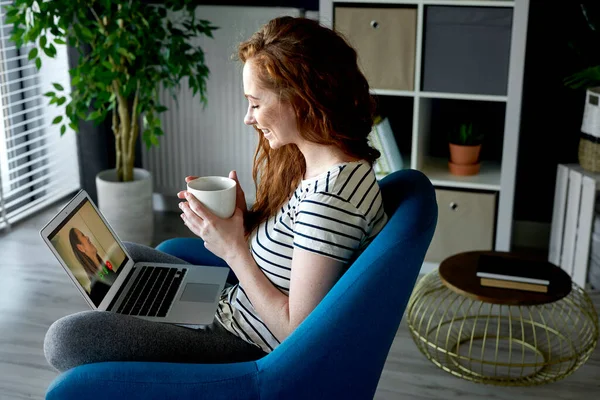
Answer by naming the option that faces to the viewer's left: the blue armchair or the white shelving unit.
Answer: the blue armchair

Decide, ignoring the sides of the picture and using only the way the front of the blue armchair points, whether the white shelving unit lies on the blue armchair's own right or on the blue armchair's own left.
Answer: on the blue armchair's own right

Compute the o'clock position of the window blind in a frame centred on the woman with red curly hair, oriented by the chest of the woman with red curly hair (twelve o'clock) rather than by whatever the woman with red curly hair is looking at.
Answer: The window blind is roughly at 2 o'clock from the woman with red curly hair.

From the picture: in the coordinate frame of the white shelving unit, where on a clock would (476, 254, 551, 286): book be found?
The book is roughly at 12 o'clock from the white shelving unit.

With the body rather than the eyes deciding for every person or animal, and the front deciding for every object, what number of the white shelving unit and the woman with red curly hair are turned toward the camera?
1

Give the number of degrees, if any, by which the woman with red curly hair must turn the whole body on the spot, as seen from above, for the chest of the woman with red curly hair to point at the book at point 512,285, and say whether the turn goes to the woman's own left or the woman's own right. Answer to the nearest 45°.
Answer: approximately 135° to the woman's own right

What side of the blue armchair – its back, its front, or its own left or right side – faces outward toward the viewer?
left

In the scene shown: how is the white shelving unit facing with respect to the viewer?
toward the camera

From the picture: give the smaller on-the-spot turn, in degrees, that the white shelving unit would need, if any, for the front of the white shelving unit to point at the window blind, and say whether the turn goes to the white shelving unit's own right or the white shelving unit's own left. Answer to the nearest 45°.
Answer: approximately 90° to the white shelving unit's own right

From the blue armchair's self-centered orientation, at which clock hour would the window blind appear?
The window blind is roughly at 2 o'clock from the blue armchair.

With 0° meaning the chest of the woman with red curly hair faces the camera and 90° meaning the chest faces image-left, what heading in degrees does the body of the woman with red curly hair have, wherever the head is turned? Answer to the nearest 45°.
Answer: approximately 90°

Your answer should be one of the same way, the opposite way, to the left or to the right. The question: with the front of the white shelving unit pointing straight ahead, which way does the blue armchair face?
to the right

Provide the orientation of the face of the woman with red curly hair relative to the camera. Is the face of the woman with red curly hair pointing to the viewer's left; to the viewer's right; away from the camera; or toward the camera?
to the viewer's left
